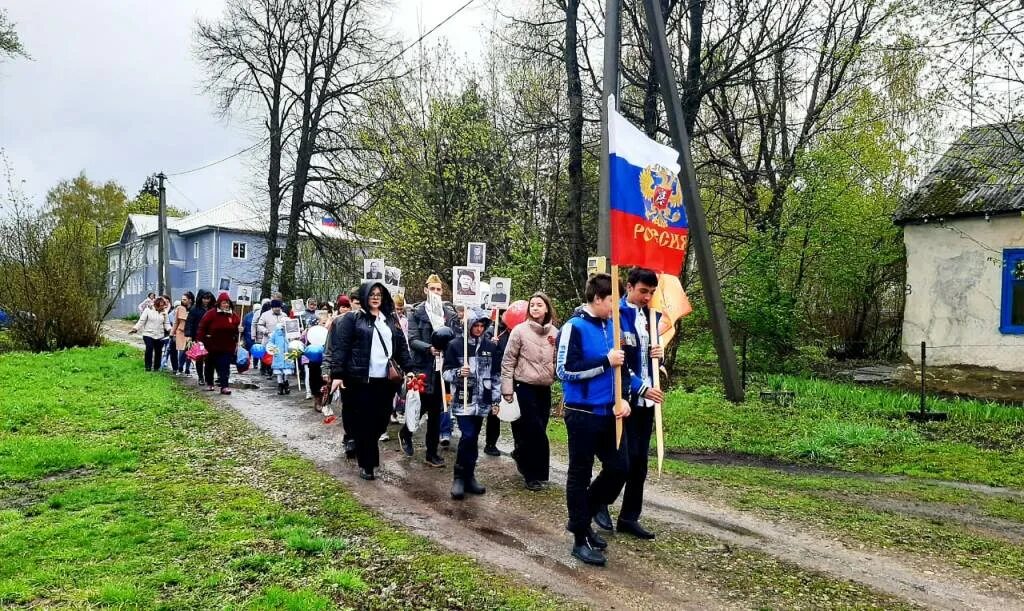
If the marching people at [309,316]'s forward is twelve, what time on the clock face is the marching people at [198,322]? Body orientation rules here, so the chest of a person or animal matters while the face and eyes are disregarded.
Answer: the marching people at [198,322] is roughly at 4 o'clock from the marching people at [309,316].

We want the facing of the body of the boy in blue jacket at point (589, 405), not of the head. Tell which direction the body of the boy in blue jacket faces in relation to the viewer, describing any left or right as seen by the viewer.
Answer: facing the viewer and to the right of the viewer

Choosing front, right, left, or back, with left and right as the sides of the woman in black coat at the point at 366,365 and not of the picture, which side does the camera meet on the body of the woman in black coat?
front

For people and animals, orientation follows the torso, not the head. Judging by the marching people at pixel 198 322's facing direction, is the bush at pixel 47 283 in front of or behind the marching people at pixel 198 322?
behind

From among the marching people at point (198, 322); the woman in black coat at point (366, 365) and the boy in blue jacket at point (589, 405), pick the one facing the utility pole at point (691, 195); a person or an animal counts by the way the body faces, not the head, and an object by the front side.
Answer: the marching people

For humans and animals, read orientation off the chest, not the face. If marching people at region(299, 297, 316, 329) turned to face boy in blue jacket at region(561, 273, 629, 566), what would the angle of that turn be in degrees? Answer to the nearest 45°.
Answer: approximately 45° to their right

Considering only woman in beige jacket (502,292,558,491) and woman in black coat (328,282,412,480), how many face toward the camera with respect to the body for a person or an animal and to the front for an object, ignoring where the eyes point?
2

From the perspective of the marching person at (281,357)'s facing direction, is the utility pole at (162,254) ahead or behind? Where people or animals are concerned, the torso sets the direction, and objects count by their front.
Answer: behind

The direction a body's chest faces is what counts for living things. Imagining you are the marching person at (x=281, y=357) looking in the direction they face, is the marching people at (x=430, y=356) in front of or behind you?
in front

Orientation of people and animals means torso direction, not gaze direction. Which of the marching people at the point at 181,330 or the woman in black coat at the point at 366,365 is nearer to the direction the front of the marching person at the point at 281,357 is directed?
the woman in black coat

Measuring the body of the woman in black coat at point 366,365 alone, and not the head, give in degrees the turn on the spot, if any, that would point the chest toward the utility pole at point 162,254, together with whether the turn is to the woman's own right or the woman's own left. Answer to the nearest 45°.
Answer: approximately 180°
